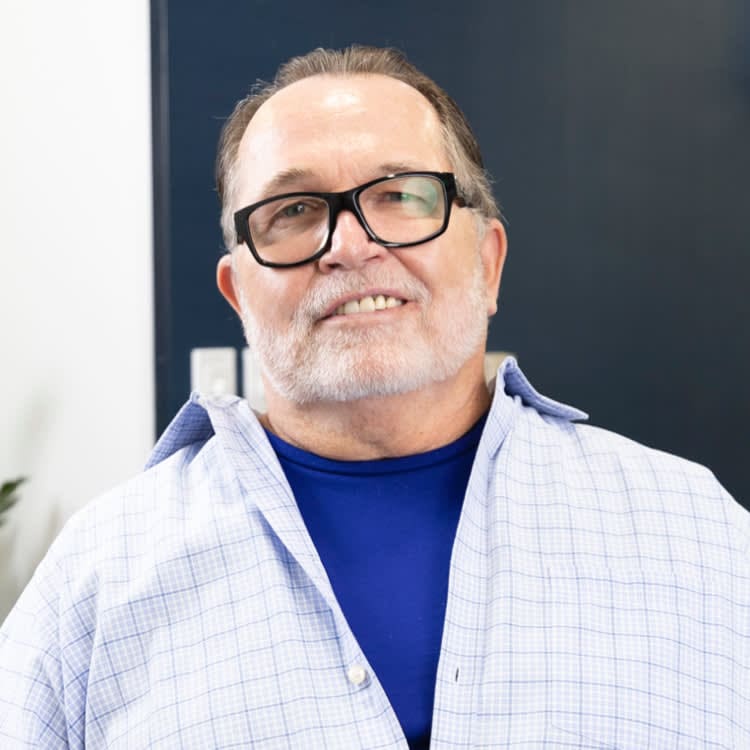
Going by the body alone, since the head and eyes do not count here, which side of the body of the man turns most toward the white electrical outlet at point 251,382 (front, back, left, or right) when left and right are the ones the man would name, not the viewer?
back

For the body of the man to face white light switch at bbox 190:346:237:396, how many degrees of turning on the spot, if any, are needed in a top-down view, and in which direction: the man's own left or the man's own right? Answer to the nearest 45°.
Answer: approximately 180°

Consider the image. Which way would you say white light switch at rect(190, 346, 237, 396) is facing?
toward the camera

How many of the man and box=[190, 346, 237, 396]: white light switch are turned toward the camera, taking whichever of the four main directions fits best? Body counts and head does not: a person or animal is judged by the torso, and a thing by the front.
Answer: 2

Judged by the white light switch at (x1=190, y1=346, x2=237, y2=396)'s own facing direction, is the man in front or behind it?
in front

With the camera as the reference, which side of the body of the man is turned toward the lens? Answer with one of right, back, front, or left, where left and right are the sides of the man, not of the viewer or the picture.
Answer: front
